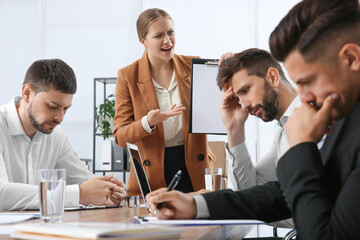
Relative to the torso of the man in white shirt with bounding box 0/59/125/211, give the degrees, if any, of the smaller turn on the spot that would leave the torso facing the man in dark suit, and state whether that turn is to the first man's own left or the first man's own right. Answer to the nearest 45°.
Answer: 0° — they already face them

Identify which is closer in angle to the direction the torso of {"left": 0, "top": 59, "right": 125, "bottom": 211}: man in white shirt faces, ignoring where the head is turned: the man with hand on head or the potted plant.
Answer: the man with hand on head

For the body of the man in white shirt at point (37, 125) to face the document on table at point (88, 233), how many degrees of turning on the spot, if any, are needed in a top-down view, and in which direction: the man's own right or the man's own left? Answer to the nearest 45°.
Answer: approximately 45° to the man's own right

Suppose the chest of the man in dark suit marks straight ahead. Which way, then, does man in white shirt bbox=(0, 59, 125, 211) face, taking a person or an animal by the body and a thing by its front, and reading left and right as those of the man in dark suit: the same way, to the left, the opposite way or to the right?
the opposite way

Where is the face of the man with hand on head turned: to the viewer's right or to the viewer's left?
to the viewer's left

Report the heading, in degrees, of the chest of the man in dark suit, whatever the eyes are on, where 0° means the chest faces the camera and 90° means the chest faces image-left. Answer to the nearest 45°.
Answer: approximately 90°

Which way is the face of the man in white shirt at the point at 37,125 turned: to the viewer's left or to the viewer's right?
to the viewer's right

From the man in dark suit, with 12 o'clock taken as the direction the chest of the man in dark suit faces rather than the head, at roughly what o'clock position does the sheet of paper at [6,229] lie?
The sheet of paper is roughly at 12 o'clock from the man in dark suit.

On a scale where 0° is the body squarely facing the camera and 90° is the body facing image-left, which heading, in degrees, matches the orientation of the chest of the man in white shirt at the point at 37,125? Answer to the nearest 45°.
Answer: approximately 315°

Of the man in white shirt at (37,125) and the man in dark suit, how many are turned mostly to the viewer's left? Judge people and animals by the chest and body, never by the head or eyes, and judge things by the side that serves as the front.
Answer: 1

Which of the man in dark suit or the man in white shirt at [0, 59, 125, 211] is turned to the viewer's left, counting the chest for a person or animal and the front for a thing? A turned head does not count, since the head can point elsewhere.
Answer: the man in dark suit
